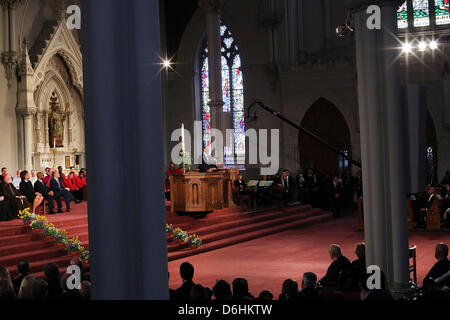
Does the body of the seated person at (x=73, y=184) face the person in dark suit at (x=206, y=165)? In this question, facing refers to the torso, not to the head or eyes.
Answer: yes

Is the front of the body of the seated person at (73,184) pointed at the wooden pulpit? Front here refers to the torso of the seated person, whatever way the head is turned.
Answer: yes

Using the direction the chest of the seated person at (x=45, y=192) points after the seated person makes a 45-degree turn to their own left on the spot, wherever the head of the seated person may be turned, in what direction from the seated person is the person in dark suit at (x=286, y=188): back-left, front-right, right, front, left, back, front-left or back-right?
front

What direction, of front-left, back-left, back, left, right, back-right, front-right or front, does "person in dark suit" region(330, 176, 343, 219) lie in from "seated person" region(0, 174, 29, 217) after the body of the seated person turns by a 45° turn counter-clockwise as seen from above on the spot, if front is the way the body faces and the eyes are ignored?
front

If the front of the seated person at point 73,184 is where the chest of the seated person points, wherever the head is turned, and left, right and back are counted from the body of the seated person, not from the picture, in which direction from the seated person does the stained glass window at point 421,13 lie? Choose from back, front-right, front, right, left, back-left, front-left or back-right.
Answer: front-left

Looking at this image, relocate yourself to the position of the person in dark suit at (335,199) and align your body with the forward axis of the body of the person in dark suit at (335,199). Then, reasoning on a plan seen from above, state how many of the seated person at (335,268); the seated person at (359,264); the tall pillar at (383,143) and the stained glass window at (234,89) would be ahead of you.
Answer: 3

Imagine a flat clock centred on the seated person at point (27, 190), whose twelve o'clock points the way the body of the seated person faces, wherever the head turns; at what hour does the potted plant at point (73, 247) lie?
The potted plant is roughly at 1 o'clock from the seated person.

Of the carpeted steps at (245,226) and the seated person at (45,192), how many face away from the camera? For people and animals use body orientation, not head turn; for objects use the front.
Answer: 0

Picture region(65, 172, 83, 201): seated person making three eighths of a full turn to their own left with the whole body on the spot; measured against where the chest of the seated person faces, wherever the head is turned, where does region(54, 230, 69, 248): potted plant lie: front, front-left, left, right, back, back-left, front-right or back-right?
back

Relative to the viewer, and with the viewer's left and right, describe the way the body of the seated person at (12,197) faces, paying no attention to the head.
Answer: facing the viewer and to the right of the viewer

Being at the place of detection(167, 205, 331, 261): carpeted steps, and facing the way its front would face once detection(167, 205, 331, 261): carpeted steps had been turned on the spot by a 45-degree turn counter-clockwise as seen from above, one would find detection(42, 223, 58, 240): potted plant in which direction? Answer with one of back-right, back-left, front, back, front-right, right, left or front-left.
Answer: back-right

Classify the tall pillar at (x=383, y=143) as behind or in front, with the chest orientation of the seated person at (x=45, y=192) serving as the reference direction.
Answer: in front
